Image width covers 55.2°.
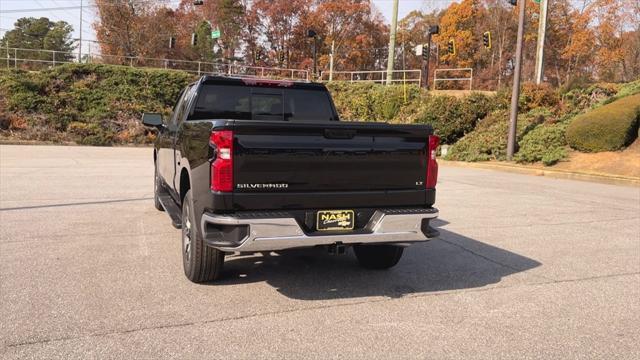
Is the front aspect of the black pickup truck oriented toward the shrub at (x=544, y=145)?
no

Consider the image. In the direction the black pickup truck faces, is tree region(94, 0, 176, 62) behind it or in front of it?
in front

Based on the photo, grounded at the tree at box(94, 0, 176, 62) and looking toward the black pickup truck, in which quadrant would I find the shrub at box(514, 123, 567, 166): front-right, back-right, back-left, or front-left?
front-left

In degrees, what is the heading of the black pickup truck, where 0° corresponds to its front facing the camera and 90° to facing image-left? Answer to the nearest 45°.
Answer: approximately 135°

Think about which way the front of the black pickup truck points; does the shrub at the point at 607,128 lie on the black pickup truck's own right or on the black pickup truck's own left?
on the black pickup truck's own right

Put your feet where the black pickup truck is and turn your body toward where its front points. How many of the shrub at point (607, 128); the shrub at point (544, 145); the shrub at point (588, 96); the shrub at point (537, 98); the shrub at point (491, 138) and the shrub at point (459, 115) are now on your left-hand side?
0

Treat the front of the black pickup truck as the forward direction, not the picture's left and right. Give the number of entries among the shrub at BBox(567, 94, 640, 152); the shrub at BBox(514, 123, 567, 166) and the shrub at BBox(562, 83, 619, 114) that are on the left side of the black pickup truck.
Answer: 0

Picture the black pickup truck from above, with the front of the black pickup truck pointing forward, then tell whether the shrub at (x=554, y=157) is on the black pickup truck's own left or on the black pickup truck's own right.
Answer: on the black pickup truck's own right

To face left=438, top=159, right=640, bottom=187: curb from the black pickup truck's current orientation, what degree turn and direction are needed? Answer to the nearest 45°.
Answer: approximately 90° to its right

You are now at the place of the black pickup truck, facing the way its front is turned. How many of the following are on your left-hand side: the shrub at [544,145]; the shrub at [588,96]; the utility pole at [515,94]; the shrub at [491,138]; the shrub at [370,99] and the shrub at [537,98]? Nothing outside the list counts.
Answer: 0

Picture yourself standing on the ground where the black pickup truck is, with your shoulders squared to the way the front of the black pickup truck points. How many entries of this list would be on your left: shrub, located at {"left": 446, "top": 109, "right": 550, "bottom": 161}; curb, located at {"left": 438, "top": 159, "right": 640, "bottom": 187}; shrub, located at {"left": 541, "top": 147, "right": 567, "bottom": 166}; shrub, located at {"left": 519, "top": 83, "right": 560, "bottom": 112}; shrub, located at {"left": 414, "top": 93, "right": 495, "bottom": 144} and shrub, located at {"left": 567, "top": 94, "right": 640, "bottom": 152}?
0

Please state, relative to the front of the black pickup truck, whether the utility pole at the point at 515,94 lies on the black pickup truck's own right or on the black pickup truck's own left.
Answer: on the black pickup truck's own right
